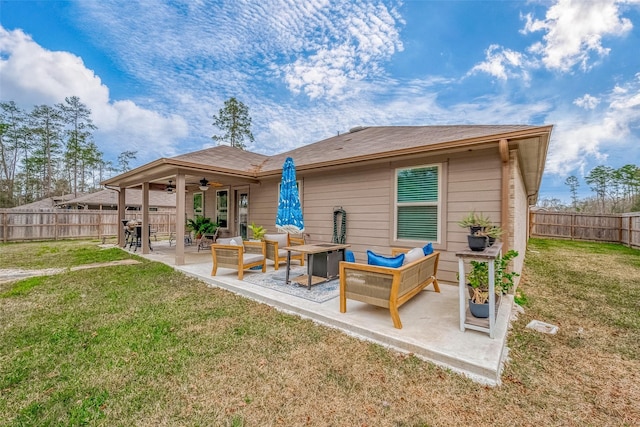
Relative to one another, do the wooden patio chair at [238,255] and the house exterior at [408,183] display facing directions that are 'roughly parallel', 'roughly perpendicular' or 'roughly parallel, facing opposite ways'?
roughly perpendicular

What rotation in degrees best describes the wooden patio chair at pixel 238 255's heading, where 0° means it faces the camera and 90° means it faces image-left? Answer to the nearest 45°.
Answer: approximately 315°

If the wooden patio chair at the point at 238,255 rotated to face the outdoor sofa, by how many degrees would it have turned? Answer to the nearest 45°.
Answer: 0° — it already faces it

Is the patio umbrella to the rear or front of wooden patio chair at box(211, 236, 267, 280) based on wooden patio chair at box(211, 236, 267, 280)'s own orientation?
to the front

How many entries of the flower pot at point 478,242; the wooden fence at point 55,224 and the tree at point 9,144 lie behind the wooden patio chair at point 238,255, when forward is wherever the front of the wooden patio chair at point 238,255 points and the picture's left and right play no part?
2

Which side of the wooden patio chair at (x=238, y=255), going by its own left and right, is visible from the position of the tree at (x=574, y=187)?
left

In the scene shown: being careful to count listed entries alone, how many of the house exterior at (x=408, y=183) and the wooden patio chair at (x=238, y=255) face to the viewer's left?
0
